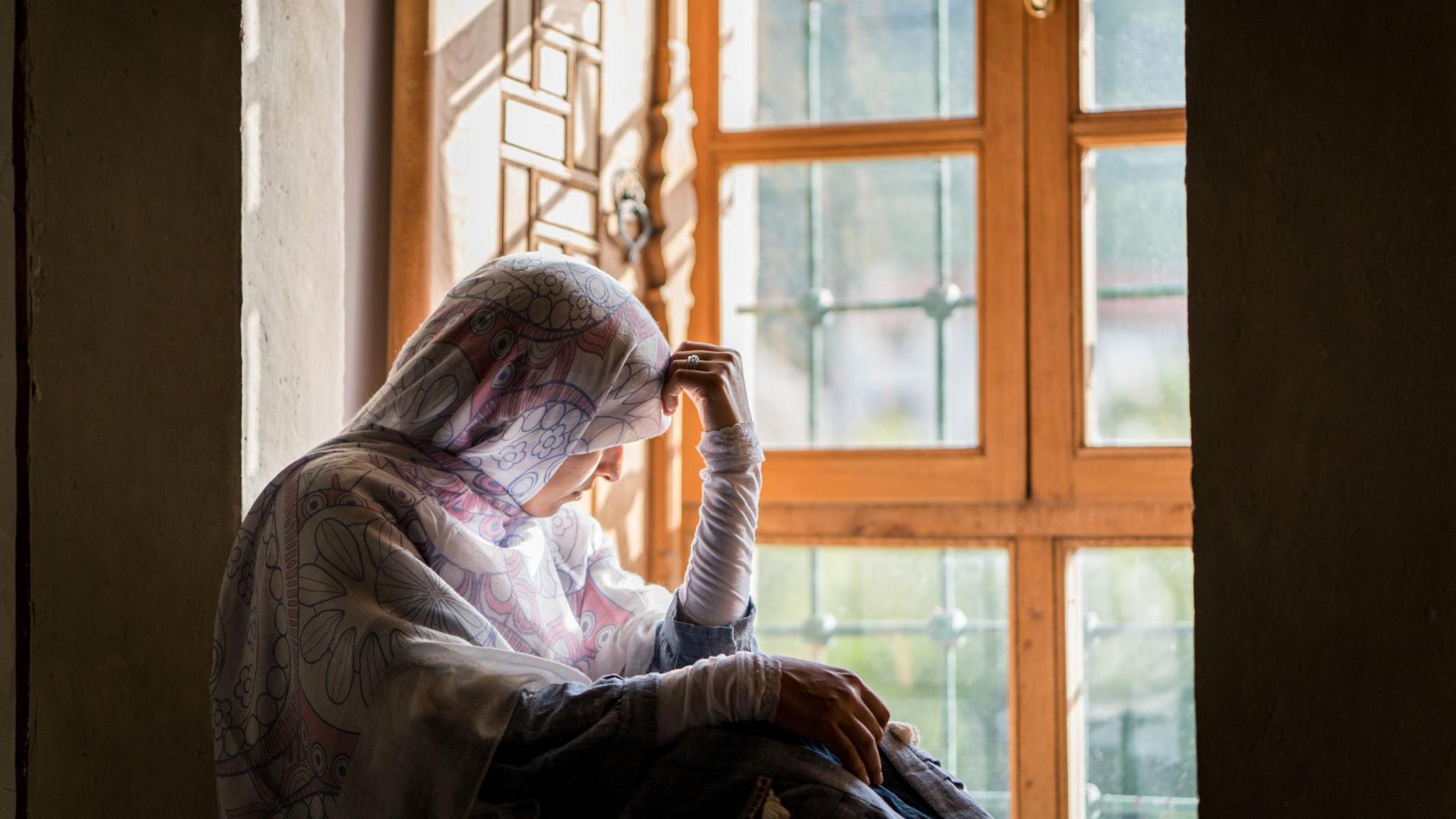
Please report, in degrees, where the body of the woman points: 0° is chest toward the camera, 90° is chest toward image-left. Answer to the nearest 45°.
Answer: approximately 270°

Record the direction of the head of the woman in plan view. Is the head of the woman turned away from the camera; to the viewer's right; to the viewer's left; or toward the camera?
to the viewer's right

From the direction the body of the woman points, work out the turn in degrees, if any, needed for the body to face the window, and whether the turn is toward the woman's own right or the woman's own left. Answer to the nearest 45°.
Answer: approximately 45° to the woman's own left
